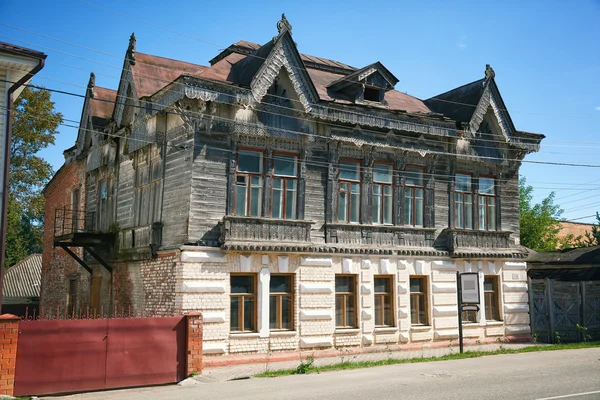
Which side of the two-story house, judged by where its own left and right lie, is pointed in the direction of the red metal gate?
right

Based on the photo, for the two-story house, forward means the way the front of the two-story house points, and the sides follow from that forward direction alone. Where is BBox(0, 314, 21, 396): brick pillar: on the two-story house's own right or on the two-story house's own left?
on the two-story house's own right

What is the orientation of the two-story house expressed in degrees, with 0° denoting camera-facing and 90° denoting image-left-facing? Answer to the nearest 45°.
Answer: approximately 315°

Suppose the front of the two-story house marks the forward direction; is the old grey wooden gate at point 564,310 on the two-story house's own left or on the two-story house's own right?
on the two-story house's own left

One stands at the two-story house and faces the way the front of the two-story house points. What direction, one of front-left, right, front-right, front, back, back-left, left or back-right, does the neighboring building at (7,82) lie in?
right

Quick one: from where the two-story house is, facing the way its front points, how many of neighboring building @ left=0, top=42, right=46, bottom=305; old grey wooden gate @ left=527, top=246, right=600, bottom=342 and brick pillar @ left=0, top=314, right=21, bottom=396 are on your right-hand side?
2

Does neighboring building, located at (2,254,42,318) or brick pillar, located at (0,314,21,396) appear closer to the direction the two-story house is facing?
the brick pillar

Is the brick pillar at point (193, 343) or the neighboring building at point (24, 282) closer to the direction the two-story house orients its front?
the brick pillar

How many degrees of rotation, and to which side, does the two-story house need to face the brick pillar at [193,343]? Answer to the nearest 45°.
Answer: approximately 90° to its right
